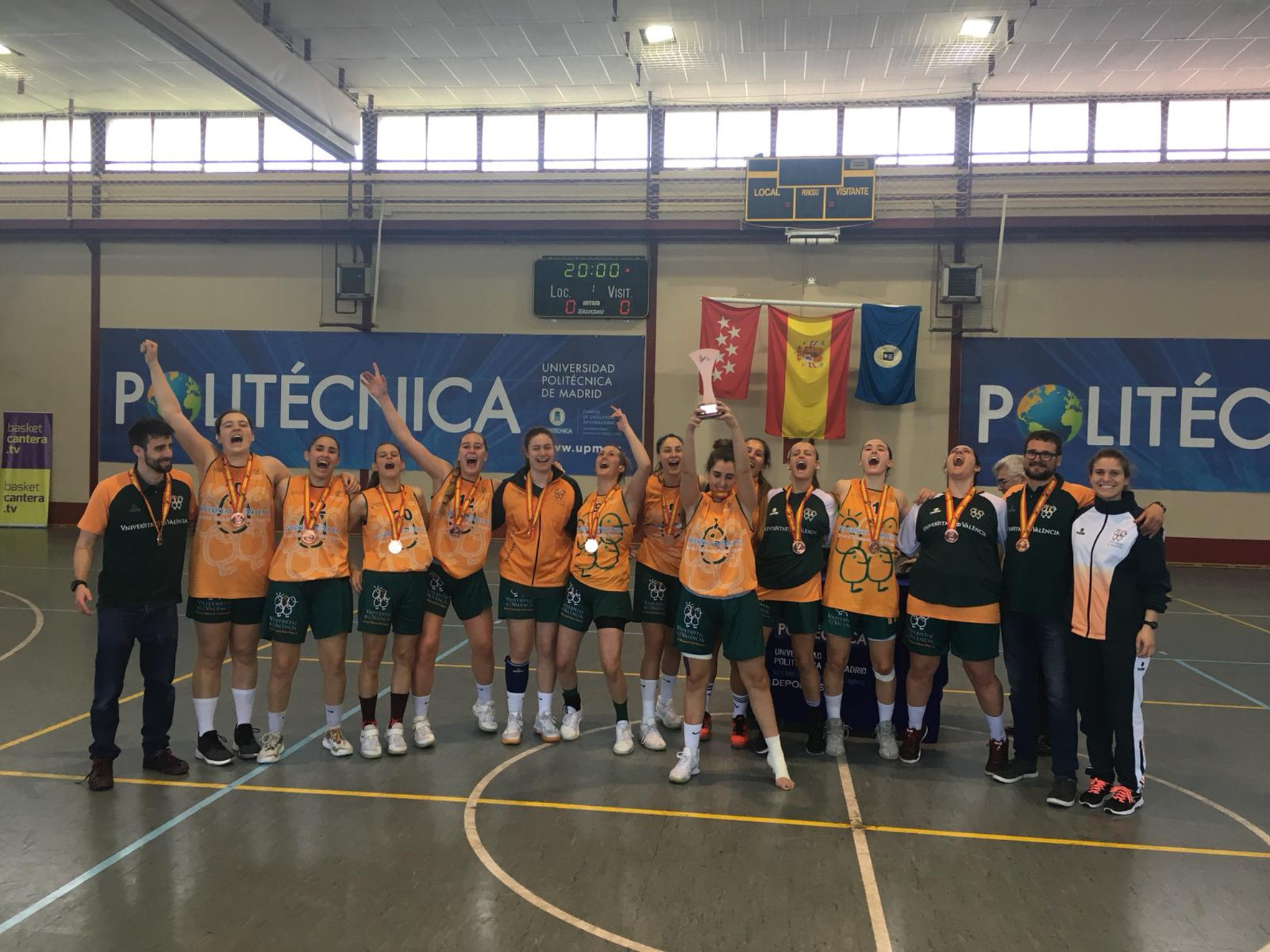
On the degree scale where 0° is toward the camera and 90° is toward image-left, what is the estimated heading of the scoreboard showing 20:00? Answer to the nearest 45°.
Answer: approximately 0°

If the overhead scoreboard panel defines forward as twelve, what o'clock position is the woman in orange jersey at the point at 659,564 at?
The woman in orange jersey is roughly at 12 o'clock from the overhead scoreboard panel.

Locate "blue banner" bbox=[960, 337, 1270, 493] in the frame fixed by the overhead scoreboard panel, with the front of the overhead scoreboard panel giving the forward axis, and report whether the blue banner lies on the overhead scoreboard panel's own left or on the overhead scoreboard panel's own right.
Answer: on the overhead scoreboard panel's own left

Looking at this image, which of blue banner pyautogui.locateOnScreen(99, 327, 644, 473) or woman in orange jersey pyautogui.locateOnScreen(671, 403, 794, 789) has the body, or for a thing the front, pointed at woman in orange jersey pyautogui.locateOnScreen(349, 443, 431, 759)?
the blue banner

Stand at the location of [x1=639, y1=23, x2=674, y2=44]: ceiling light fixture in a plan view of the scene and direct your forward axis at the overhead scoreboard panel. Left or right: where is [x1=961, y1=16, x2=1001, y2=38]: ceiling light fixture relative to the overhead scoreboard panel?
right

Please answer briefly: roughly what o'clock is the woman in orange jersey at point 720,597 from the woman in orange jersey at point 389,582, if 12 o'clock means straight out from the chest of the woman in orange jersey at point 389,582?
the woman in orange jersey at point 720,597 is roughly at 10 o'clock from the woman in orange jersey at point 389,582.

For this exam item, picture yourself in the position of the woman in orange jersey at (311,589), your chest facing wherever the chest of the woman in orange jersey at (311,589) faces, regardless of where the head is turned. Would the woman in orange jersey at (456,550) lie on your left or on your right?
on your left

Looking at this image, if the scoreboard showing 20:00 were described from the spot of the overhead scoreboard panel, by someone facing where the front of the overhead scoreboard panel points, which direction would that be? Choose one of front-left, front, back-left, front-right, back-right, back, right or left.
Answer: right

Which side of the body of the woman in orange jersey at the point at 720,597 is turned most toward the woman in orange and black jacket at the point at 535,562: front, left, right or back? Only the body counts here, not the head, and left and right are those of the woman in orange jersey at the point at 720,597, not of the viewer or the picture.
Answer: right

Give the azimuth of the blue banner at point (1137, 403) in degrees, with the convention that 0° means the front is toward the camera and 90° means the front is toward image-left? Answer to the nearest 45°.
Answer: approximately 0°

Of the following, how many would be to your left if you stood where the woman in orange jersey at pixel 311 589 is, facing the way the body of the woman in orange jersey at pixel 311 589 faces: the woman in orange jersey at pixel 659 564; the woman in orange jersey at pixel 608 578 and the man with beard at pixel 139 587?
2
